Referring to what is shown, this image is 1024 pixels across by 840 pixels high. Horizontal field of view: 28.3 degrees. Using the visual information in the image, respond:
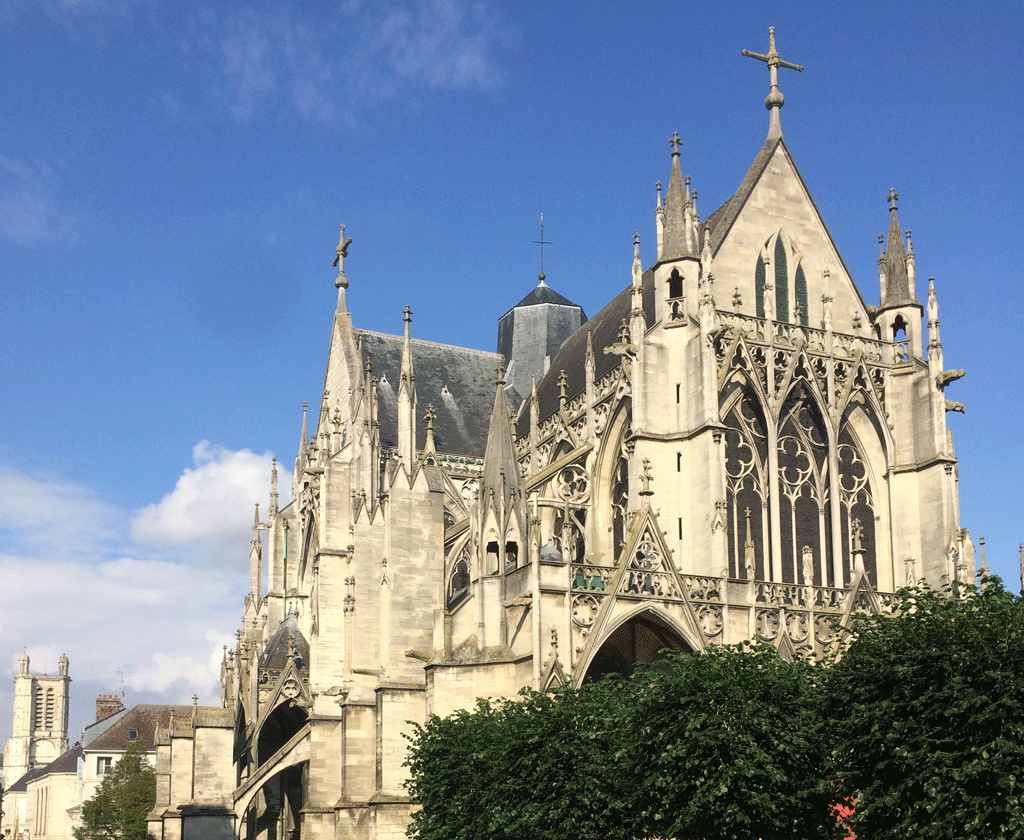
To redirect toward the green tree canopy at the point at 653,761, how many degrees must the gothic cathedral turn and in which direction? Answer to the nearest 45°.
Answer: approximately 45° to its right

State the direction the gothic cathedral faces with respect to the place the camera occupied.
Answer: facing the viewer and to the right of the viewer

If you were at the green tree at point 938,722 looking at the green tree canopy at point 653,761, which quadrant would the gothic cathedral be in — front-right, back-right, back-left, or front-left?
front-right

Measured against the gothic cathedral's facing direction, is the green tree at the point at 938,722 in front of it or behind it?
in front
